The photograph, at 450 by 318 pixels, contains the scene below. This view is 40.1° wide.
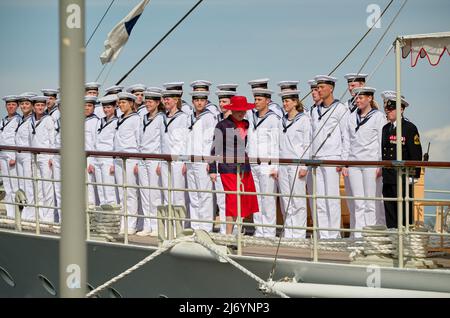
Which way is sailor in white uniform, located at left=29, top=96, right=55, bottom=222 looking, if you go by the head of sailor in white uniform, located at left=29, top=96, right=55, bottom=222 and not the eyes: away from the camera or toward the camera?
toward the camera

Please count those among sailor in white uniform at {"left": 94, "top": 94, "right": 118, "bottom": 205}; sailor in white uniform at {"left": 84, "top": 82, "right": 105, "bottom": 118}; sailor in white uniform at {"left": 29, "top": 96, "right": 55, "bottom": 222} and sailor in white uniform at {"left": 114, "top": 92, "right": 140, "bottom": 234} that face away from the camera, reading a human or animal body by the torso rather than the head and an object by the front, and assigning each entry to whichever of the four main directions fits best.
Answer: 0

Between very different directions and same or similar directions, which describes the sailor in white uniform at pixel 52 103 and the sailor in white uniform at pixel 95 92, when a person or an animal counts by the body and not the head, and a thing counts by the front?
same or similar directions

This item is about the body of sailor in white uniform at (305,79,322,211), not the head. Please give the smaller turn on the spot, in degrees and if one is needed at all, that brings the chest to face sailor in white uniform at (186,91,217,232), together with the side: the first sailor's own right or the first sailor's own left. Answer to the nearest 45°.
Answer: approximately 45° to the first sailor's own right

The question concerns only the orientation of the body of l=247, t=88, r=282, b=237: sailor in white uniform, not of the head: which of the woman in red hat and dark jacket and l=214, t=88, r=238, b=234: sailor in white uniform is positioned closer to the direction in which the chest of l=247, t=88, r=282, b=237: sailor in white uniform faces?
the woman in red hat and dark jacket

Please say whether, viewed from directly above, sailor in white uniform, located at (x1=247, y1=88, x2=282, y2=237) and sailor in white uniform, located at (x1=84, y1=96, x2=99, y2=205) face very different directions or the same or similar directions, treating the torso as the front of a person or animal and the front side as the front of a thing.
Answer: same or similar directions

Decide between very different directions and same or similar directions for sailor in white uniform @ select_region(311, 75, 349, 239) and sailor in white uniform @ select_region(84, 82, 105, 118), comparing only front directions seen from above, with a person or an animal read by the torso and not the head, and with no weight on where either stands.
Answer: same or similar directions

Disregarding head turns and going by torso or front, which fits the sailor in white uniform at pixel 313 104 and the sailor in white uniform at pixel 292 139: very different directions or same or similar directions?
same or similar directions

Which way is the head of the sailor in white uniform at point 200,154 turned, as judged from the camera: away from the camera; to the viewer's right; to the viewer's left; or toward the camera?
toward the camera

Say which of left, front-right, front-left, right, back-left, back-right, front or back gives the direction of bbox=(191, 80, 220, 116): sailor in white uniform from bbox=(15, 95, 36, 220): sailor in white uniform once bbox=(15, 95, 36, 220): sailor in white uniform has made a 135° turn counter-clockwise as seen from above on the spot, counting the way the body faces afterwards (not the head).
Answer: front-right

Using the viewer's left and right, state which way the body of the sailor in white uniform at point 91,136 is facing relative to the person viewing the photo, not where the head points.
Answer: facing the viewer and to the left of the viewer

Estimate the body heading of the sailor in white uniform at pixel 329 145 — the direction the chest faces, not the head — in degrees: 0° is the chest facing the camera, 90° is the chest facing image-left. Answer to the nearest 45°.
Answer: approximately 45°

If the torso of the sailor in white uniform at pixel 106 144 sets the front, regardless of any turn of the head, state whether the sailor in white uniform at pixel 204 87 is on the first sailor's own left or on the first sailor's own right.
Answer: on the first sailor's own left

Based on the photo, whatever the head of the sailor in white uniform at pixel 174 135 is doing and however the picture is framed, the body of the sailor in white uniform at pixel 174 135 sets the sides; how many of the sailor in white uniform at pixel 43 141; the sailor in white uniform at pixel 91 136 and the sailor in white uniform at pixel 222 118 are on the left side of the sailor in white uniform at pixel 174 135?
1

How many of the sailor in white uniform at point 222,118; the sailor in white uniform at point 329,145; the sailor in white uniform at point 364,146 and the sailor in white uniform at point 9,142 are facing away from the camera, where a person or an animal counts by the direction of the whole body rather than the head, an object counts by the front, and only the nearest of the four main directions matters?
0

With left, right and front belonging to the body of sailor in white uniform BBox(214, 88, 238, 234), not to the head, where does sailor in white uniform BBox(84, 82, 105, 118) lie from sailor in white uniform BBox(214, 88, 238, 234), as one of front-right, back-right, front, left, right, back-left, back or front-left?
right

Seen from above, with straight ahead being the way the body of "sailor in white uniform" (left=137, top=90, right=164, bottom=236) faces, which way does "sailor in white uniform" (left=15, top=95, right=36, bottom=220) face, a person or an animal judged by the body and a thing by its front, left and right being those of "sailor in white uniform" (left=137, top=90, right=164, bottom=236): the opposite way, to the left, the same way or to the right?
the same way

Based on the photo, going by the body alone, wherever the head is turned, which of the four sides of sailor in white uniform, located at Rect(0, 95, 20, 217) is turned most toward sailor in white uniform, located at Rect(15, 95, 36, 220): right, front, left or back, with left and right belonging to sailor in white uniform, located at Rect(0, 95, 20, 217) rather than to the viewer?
left

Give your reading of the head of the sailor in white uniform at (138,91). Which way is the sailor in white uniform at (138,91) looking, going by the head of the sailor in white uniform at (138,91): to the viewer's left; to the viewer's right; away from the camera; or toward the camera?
toward the camera
